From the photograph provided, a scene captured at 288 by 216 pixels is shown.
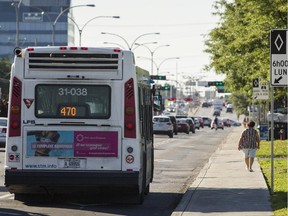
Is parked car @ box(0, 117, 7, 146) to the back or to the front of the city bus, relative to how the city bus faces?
to the front

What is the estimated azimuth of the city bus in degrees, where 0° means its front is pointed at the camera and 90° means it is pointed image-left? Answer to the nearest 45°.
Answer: approximately 180°
